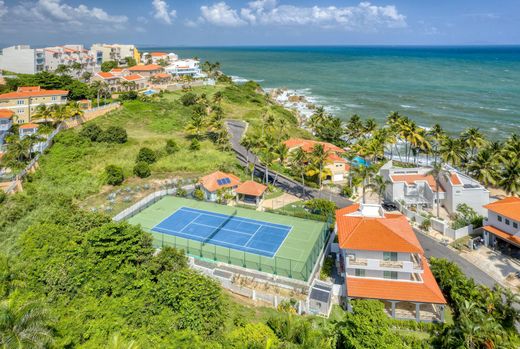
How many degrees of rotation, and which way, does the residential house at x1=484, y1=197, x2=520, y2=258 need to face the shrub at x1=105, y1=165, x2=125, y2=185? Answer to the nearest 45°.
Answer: approximately 45° to its right

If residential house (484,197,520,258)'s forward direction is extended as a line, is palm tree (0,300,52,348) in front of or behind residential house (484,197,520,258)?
in front

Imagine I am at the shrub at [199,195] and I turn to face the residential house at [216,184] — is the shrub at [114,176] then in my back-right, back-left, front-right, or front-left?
back-left

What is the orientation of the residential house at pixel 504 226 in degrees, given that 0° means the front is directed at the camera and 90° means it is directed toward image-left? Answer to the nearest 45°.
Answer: approximately 45°

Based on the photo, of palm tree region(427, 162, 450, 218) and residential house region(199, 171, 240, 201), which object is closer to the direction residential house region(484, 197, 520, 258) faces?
the residential house

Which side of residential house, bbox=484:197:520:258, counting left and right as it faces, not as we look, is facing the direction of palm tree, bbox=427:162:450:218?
right

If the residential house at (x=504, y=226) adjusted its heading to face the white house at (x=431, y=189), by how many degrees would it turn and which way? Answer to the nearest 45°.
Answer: approximately 90° to its right
